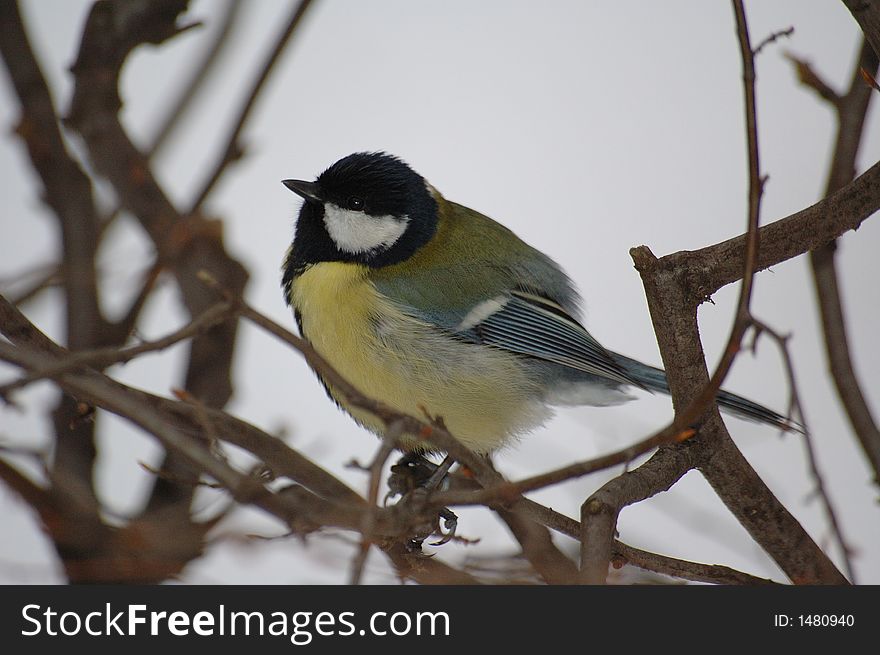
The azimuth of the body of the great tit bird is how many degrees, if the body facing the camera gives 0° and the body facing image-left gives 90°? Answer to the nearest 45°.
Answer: approximately 90°
